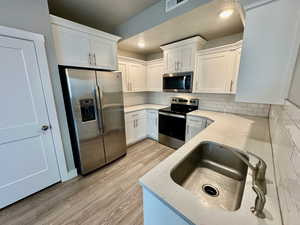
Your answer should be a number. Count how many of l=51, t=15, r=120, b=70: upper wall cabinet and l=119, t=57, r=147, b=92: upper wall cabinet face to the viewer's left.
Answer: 0

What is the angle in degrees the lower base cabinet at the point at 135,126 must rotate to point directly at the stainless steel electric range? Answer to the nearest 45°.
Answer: approximately 45° to its left

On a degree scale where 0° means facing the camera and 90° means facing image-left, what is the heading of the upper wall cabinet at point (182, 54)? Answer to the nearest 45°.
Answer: approximately 45°

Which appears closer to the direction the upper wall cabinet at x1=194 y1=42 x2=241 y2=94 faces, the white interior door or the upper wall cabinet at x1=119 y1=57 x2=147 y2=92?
the white interior door

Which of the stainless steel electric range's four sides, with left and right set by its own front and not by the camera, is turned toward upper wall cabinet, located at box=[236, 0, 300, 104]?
left

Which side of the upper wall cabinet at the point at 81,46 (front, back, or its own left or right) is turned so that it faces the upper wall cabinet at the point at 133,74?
left

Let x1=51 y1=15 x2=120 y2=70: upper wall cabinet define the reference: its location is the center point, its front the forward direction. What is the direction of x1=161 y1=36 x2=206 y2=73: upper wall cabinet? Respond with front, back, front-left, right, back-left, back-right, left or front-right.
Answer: front-left
